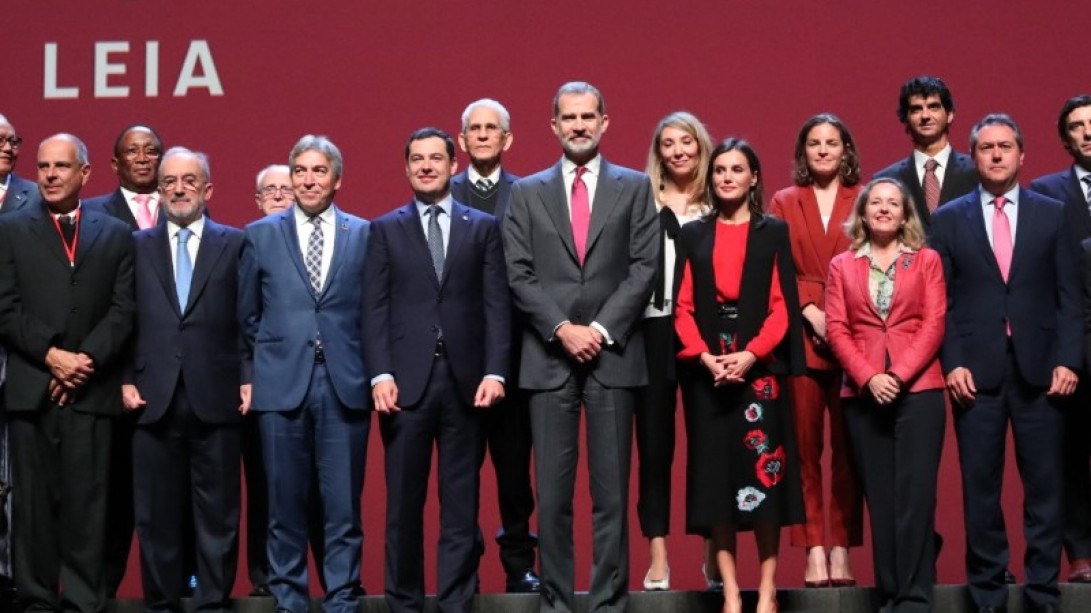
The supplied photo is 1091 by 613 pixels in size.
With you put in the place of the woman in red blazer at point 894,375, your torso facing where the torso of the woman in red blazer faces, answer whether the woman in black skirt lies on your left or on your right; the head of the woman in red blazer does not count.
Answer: on your right

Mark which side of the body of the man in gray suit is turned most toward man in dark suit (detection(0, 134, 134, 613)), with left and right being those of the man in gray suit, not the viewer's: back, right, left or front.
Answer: right

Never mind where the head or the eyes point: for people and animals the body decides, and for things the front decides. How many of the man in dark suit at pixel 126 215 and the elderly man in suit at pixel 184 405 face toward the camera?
2

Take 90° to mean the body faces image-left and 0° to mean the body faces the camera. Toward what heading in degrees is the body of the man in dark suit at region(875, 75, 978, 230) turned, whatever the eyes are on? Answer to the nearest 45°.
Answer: approximately 0°

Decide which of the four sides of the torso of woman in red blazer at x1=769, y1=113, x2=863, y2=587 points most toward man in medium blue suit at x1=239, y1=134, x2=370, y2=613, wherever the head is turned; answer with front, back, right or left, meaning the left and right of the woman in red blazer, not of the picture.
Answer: right
